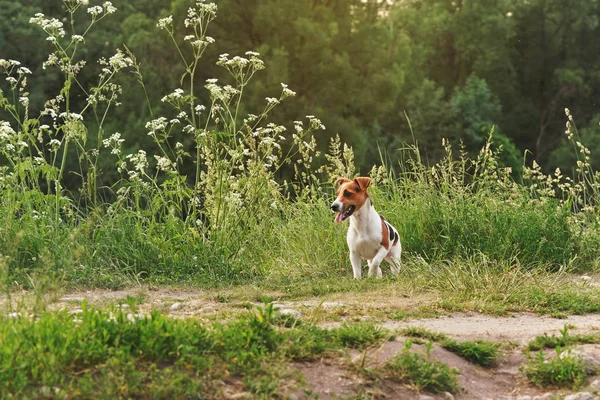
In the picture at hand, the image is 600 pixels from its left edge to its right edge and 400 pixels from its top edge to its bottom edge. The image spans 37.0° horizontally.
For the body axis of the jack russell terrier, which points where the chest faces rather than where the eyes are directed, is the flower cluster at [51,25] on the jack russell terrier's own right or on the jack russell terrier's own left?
on the jack russell terrier's own right

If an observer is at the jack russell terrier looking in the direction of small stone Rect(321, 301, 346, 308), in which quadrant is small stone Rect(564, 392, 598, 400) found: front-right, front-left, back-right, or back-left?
front-left

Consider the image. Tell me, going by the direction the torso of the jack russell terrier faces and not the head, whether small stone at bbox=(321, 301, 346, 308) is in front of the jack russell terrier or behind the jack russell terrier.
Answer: in front

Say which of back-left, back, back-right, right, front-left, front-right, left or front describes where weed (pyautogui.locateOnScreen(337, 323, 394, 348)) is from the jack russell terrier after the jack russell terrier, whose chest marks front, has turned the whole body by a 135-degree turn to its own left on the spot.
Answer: right

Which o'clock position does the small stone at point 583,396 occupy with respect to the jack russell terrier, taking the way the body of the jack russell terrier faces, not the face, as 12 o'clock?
The small stone is roughly at 10 o'clock from the jack russell terrier.
